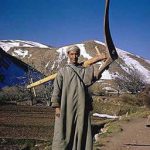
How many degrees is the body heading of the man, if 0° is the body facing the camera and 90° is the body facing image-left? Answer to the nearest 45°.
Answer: approximately 0°
